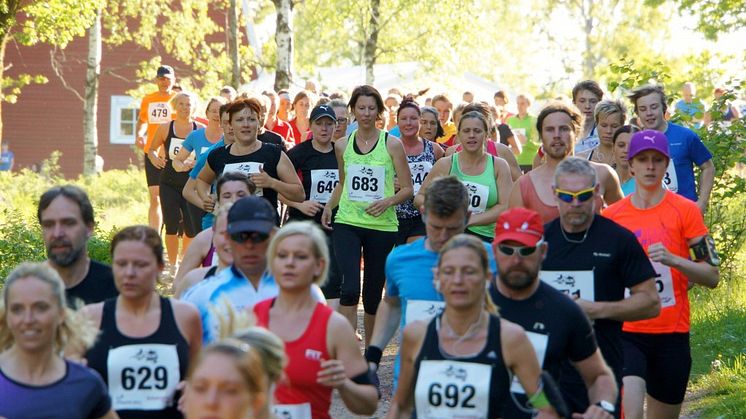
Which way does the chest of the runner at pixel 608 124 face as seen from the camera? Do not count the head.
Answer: toward the camera

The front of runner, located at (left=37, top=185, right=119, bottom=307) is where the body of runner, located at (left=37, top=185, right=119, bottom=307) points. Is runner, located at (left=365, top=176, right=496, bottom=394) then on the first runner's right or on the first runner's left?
on the first runner's left

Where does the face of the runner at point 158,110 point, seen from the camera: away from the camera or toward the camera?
toward the camera

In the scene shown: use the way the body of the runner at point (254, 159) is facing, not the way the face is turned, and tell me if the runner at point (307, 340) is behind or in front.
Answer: in front

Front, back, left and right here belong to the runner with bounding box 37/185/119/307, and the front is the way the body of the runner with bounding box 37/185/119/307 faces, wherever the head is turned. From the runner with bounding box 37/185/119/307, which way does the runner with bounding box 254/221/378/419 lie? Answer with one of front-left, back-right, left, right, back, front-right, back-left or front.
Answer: left

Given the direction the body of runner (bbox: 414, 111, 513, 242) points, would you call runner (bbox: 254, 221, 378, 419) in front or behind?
in front

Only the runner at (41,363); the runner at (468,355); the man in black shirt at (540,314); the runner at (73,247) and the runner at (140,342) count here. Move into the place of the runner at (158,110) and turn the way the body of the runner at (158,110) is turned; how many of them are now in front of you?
5

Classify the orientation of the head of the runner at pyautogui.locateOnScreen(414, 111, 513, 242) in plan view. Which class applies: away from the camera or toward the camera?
toward the camera

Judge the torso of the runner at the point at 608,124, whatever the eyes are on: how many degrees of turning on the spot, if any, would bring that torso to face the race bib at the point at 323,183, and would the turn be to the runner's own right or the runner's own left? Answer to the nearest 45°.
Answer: approximately 90° to the runner's own right

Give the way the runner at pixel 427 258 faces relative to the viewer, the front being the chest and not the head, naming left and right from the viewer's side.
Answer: facing the viewer

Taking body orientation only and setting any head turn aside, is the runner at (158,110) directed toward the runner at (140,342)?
yes

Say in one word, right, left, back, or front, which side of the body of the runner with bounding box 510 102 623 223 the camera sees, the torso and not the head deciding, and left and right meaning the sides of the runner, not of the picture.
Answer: front

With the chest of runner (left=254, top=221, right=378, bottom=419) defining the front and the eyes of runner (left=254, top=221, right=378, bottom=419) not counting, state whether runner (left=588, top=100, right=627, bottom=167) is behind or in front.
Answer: behind
